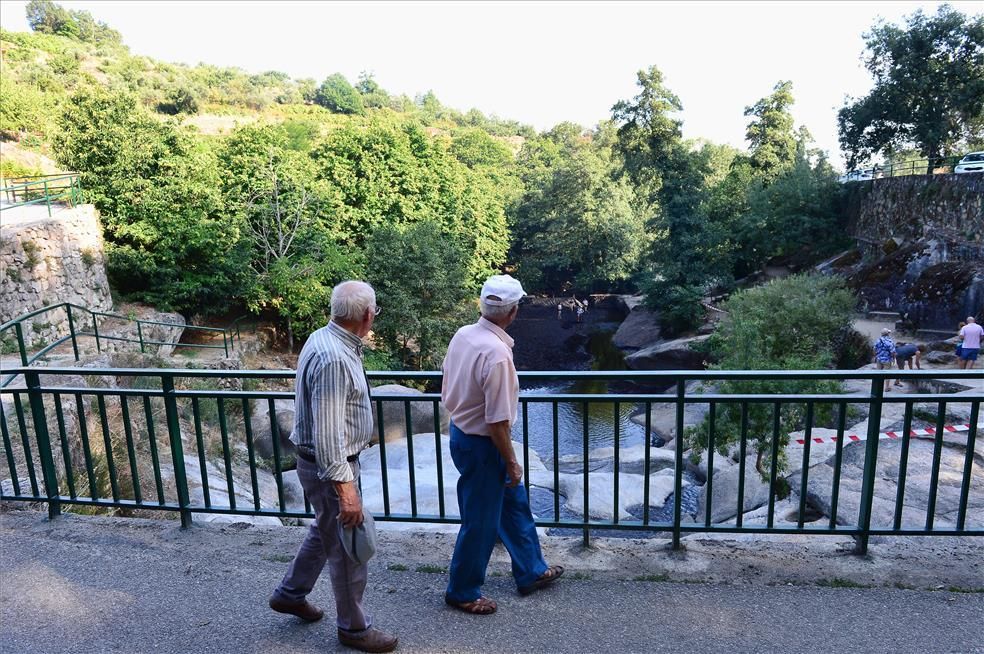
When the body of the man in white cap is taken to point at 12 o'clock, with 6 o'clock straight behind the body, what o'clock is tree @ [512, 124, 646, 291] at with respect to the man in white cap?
The tree is roughly at 11 o'clock from the man in white cap.

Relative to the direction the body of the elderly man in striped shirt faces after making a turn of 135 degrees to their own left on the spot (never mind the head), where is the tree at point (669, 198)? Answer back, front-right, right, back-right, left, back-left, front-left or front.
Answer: right

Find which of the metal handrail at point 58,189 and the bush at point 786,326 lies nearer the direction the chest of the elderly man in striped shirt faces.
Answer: the bush

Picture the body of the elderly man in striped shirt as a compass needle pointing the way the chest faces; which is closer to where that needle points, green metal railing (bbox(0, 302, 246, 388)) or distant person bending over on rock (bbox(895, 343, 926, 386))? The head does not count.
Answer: the distant person bending over on rock

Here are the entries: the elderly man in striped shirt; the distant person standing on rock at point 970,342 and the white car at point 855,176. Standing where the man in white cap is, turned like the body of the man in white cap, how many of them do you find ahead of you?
2

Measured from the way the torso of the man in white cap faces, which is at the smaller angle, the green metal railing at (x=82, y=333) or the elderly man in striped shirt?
the green metal railing

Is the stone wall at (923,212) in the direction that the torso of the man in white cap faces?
yes

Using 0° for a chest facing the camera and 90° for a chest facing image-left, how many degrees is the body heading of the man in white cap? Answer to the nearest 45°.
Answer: approximately 225°

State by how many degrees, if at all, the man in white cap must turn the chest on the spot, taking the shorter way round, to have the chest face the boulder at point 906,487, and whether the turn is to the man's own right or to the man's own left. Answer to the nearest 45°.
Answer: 0° — they already face it

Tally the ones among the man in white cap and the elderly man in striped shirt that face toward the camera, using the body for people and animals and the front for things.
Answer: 0
